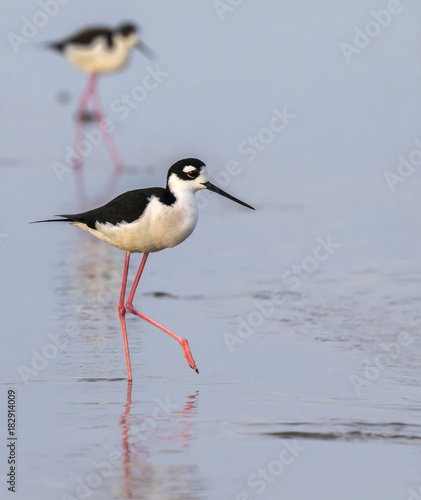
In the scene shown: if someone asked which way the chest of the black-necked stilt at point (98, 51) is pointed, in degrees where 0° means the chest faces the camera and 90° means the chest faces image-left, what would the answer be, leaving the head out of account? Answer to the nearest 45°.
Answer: approximately 270°

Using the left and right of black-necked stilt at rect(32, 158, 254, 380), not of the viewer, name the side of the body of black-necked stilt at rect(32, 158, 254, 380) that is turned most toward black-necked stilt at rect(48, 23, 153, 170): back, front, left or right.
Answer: left

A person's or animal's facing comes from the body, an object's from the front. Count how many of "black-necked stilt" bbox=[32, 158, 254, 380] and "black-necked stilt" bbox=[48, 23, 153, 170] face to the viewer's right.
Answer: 2

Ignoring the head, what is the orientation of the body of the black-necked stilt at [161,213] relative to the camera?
to the viewer's right

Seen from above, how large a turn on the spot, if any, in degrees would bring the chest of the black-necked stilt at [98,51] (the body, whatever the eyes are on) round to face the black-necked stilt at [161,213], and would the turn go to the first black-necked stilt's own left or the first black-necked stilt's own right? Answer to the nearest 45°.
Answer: approximately 90° to the first black-necked stilt's own right
